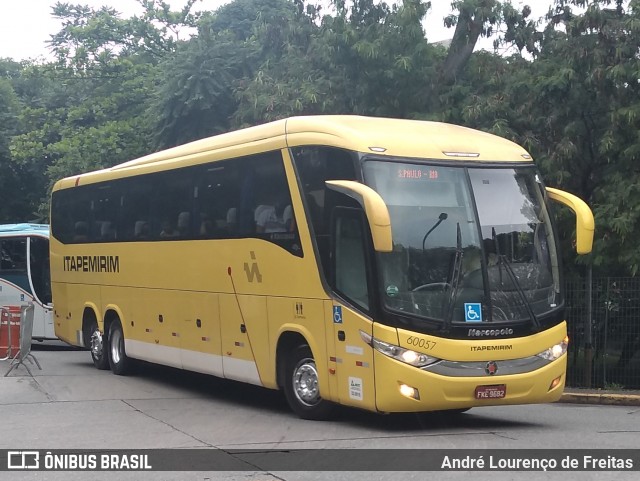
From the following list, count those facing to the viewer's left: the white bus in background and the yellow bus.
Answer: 0

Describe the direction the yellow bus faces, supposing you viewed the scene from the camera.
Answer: facing the viewer and to the right of the viewer

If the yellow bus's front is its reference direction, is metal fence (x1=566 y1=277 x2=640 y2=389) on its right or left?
on its left

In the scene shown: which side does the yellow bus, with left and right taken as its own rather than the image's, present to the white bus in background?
back

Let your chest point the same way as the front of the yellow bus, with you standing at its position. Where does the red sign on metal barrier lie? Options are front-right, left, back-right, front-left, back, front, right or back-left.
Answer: back
